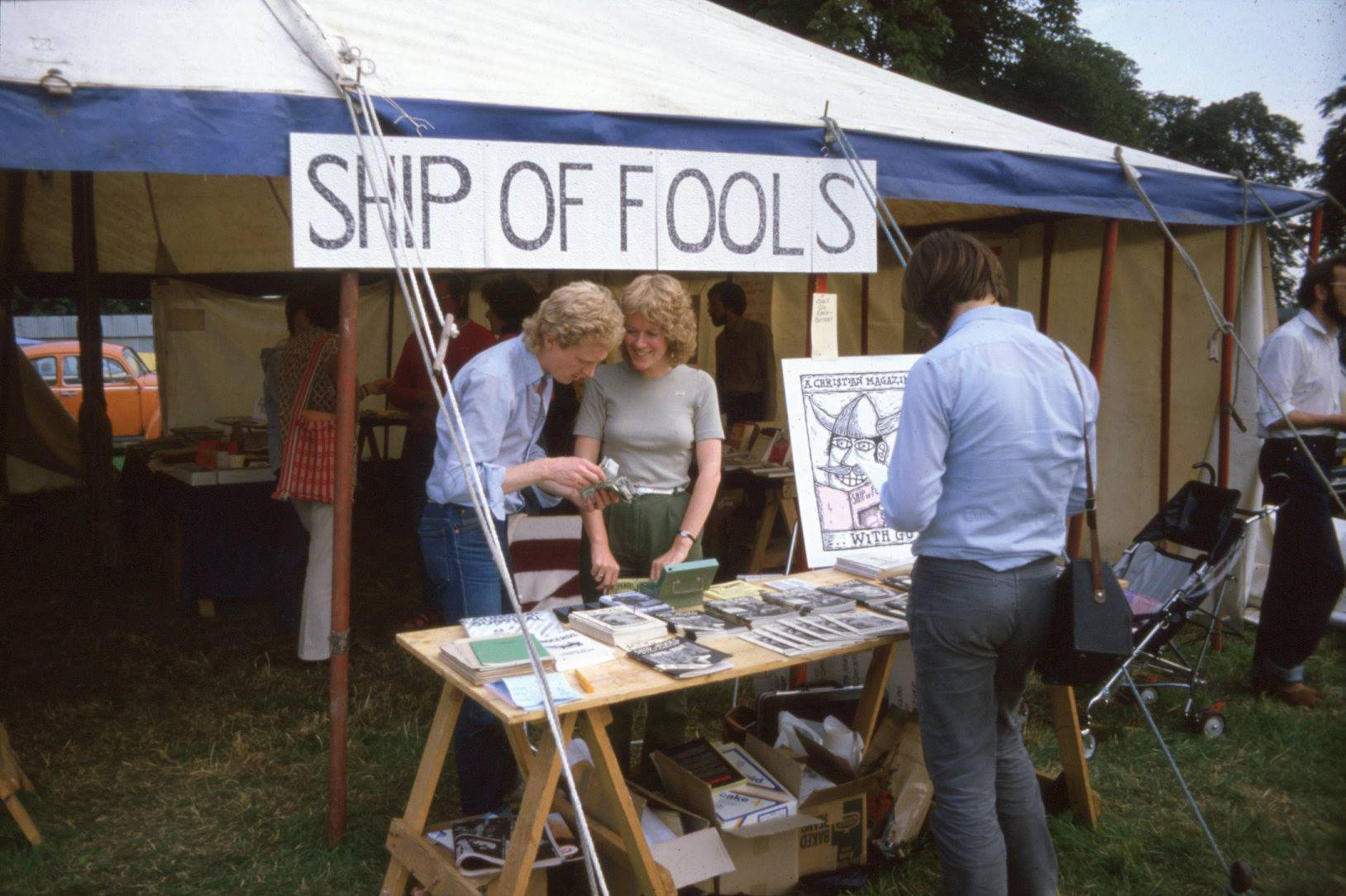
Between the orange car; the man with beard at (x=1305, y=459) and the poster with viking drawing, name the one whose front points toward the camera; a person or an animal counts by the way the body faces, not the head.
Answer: the poster with viking drawing

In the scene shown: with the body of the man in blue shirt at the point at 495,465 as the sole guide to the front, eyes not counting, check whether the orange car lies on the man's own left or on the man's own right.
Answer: on the man's own left

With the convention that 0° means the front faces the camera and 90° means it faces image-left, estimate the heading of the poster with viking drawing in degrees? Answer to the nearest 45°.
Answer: approximately 0°

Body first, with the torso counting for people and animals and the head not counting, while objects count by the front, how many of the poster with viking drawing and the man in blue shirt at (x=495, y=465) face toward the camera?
1

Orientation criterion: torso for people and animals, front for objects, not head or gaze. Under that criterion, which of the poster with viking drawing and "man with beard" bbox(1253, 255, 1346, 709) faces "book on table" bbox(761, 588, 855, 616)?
the poster with viking drawing

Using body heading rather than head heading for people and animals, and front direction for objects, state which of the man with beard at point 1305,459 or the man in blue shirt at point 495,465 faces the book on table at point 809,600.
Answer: the man in blue shirt

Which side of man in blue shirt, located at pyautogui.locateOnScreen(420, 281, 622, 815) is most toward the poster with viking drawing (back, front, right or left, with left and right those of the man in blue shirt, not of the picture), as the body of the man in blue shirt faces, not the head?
front

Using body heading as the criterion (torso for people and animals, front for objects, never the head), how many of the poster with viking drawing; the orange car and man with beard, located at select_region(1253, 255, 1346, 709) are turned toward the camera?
1

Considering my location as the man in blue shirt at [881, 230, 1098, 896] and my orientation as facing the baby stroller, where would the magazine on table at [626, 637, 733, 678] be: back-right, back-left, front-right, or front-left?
back-left

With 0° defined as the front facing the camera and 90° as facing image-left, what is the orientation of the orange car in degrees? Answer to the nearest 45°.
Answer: approximately 270°

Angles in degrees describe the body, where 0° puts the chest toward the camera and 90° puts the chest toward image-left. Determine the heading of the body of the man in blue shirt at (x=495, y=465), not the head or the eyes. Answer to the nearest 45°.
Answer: approximately 270°
